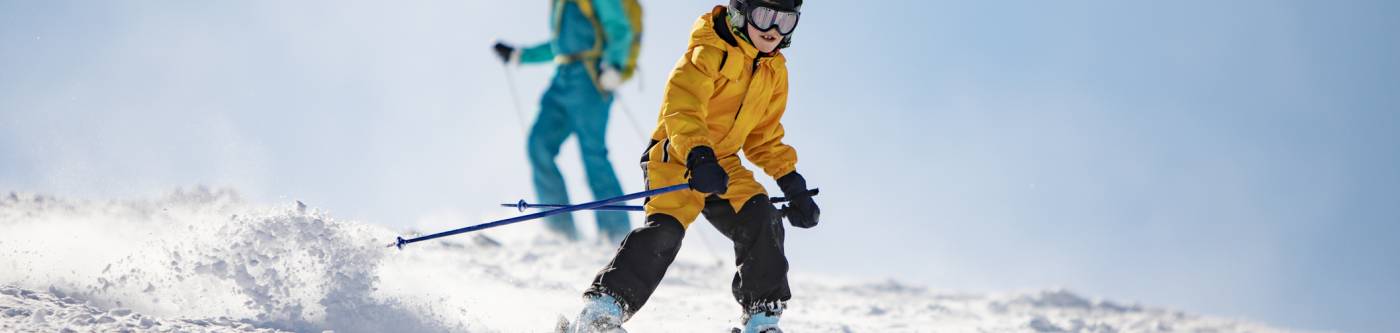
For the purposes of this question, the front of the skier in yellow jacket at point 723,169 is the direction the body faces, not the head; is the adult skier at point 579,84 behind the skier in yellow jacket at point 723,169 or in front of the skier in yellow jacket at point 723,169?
behind

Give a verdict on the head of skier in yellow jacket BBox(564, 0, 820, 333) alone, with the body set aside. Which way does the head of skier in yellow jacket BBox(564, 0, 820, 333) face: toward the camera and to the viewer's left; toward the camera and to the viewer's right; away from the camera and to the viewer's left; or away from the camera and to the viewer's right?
toward the camera and to the viewer's right

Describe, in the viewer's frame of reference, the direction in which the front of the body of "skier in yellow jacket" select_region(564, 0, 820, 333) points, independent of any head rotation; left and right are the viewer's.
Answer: facing the viewer and to the right of the viewer
